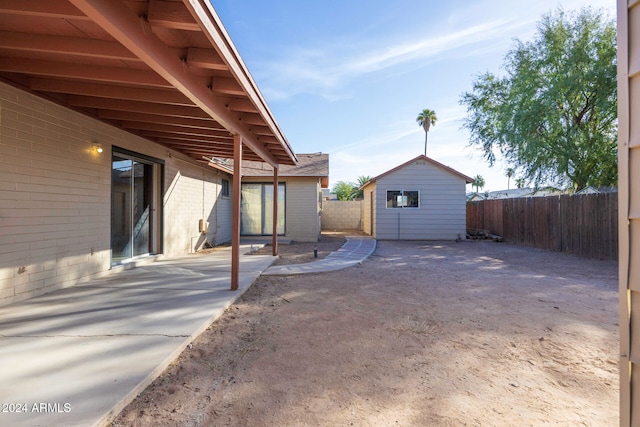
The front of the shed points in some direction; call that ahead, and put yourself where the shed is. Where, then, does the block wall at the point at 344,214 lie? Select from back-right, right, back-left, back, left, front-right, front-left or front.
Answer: front-right

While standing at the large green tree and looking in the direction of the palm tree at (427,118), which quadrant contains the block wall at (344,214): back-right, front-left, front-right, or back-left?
front-left
